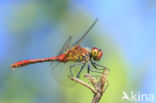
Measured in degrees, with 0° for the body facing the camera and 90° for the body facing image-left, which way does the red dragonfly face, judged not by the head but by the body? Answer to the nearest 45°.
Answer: approximately 270°
